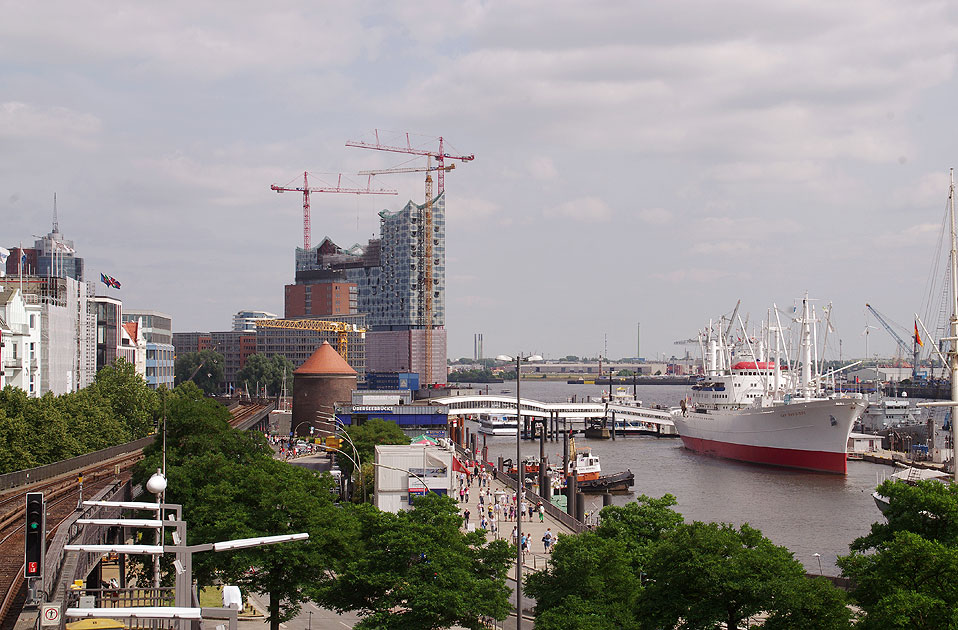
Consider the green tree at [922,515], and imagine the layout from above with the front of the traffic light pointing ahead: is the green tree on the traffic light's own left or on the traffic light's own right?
on the traffic light's own left

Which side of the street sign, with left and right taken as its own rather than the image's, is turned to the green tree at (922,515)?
left

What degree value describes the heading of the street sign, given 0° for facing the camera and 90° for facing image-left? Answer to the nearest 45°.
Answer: approximately 0°

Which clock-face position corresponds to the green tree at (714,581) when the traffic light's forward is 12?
The green tree is roughly at 9 o'clock from the traffic light.

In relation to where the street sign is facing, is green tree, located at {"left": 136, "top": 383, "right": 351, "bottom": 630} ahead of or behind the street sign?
behind

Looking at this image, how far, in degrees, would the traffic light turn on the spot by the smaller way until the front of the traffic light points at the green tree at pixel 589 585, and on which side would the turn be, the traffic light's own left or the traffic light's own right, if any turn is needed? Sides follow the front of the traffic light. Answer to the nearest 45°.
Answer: approximately 90° to the traffic light's own left

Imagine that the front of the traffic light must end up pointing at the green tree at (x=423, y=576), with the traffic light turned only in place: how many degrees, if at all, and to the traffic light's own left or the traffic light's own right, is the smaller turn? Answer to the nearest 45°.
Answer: approximately 135° to the traffic light's own left

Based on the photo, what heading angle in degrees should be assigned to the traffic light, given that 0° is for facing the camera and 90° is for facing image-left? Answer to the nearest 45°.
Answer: approximately 0°

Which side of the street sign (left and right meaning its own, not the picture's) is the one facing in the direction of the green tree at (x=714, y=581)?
left
